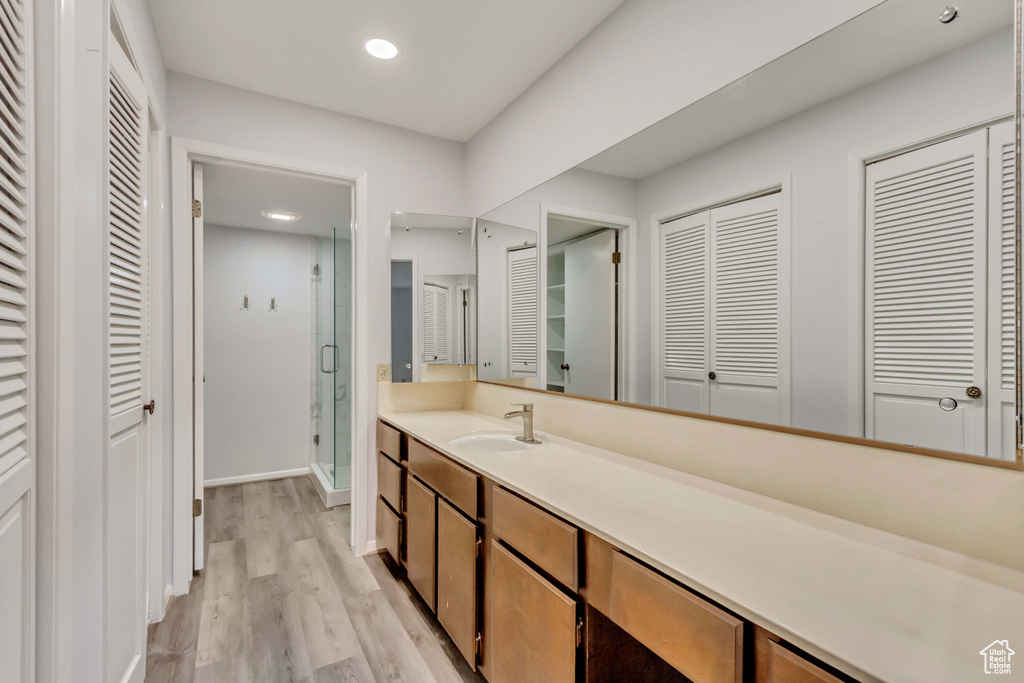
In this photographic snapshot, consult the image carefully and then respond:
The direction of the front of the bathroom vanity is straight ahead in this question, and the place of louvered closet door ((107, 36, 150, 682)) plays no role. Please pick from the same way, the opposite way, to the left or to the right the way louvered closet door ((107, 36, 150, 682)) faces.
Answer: the opposite way

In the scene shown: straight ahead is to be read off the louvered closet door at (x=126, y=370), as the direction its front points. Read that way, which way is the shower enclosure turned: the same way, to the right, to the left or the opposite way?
the opposite way

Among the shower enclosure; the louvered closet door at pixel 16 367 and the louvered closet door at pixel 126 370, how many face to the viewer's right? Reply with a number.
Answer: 2

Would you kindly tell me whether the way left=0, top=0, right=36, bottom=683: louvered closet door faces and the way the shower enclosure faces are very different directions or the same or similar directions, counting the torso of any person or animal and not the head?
very different directions

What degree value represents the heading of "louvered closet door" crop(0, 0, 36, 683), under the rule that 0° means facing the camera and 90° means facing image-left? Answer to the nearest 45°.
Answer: approximately 270°

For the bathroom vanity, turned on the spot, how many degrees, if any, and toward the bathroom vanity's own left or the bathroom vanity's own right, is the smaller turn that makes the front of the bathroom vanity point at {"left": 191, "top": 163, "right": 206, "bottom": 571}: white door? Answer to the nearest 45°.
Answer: approximately 45° to the bathroom vanity's own right

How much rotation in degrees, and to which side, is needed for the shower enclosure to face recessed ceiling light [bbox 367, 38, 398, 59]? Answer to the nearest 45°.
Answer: approximately 90° to its left

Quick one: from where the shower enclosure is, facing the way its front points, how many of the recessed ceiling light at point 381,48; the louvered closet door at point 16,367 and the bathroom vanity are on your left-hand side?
3

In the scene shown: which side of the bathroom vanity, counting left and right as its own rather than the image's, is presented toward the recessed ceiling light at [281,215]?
right

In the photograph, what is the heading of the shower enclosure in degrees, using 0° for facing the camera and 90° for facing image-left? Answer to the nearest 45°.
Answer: approximately 90°

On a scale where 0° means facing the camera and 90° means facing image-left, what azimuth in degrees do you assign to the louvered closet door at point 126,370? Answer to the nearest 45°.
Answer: approximately 270°

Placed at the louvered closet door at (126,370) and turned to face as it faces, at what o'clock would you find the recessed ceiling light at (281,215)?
The recessed ceiling light is roughly at 10 o'clock from the louvered closet door.

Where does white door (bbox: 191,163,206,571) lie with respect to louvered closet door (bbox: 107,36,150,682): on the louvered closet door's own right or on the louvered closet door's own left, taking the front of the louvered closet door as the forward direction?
on the louvered closet door's own left
